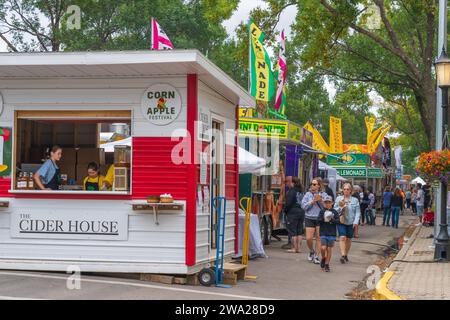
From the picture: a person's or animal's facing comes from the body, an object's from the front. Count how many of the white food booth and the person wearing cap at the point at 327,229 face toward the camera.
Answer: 2

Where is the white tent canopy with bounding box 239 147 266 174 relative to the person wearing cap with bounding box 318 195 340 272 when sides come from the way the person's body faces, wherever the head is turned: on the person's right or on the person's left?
on the person's right

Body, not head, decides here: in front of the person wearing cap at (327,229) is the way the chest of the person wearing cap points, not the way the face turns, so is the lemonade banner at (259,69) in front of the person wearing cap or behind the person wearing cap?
behind

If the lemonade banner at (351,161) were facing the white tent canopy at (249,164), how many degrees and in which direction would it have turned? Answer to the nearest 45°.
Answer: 0° — it already faces it

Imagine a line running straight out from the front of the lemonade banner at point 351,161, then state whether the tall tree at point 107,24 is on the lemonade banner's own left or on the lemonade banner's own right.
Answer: on the lemonade banner's own right

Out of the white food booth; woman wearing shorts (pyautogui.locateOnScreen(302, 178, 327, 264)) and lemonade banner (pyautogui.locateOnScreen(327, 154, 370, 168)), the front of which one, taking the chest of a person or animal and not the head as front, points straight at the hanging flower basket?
the lemonade banner

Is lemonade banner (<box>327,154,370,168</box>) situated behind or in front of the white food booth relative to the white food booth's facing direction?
behind

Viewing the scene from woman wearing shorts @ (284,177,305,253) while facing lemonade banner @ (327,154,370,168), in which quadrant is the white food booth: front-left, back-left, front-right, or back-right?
back-left

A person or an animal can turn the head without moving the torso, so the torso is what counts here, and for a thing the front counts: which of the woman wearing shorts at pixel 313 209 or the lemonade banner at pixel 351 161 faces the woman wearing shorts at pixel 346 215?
the lemonade banner
